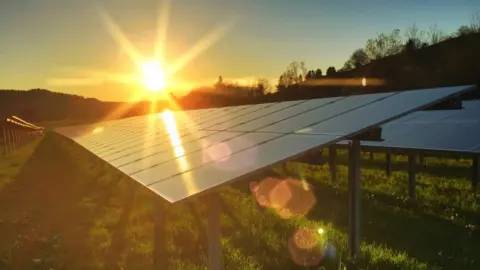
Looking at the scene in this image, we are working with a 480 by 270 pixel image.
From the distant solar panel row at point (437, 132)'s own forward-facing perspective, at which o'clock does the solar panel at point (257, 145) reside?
The solar panel is roughly at 11 o'clock from the distant solar panel row.

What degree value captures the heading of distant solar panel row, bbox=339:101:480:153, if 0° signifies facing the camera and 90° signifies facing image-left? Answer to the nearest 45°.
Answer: approximately 45°
